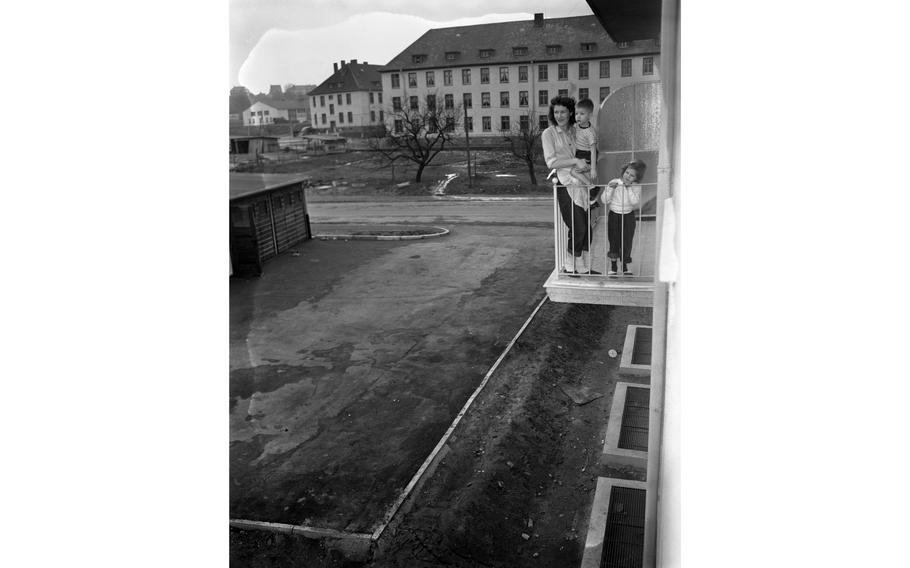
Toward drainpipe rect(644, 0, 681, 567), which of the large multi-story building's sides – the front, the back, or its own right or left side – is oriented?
front

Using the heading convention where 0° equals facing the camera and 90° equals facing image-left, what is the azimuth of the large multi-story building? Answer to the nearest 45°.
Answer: approximately 0°

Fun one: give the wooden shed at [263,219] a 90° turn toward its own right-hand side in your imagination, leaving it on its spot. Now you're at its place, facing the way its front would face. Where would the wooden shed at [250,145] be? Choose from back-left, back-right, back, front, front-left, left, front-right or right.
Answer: back-right

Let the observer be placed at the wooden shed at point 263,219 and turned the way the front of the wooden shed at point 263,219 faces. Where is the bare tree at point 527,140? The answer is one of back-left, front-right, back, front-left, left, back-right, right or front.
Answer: left

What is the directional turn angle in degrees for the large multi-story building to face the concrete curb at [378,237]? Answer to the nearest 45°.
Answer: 0° — it already faces it

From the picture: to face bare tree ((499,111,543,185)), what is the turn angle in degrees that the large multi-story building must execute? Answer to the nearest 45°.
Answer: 0° — it already faces it

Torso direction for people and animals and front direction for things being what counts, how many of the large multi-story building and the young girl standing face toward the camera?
2

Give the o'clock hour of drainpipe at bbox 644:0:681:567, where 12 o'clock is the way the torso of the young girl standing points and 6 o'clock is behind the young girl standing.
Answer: The drainpipe is roughly at 12 o'clock from the young girl standing.

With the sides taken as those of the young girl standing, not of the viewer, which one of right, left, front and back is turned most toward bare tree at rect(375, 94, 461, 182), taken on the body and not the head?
back

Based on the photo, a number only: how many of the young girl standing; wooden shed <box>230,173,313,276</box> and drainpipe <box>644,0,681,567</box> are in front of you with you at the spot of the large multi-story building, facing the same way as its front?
3

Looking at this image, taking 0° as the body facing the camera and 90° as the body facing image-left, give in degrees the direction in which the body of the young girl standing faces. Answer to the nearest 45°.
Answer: approximately 0°

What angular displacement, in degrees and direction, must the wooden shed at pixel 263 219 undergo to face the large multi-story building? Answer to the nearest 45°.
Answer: approximately 90° to its left

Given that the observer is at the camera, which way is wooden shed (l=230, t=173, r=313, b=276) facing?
facing the viewer and to the right of the viewer

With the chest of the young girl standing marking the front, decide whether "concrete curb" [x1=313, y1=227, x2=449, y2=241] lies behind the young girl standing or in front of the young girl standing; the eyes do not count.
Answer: behind

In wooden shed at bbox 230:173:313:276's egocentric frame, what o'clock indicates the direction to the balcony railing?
The balcony railing is roughly at 1 o'clock from the wooden shed.

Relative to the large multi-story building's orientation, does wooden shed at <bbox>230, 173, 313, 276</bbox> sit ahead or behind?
ahead

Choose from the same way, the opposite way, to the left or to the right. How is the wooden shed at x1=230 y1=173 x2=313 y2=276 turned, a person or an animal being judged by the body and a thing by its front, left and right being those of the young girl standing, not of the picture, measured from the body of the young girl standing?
to the left
